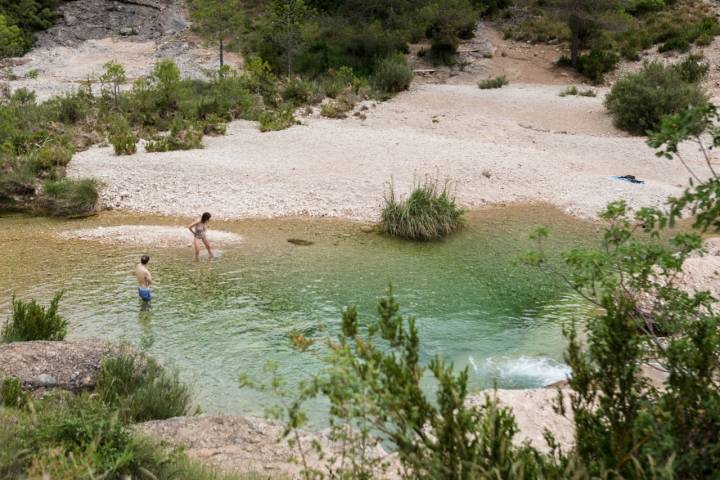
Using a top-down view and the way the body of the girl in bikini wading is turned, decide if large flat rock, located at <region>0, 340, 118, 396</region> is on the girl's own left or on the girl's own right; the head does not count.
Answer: on the girl's own right

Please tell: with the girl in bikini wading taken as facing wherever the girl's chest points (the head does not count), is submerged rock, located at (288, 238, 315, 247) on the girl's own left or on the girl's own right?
on the girl's own left

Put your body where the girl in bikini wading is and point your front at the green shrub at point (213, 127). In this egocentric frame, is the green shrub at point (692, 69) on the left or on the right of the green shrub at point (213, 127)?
right

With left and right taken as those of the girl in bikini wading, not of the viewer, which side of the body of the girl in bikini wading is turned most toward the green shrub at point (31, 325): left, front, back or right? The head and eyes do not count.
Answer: right

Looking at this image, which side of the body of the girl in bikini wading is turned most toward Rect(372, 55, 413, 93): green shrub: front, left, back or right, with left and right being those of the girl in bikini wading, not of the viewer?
left

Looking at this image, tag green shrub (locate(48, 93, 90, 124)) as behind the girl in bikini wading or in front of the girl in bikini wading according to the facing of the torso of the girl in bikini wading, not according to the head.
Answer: behind

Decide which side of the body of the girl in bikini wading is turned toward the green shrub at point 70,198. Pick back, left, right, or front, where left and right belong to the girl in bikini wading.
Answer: back

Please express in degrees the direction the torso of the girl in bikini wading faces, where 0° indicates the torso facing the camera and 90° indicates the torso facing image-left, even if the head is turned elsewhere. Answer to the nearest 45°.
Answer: approximately 315°

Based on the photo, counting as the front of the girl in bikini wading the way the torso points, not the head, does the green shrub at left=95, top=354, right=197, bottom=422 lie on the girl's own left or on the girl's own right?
on the girl's own right

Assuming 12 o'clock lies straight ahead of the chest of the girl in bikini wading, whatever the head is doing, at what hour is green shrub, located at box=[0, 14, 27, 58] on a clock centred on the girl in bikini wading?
The green shrub is roughly at 7 o'clock from the girl in bikini wading.
